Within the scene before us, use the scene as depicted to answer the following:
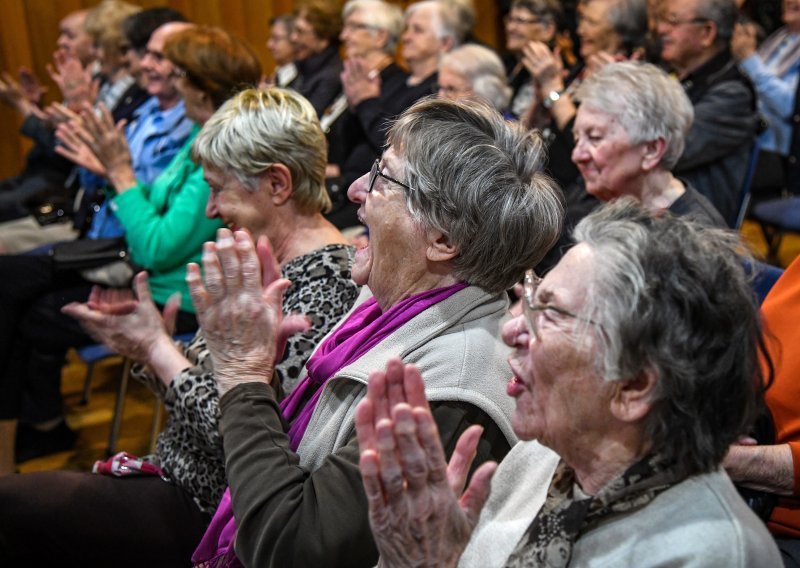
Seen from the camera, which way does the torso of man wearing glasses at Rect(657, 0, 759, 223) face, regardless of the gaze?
to the viewer's left

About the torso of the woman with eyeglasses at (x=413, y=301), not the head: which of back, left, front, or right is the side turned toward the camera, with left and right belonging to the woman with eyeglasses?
left

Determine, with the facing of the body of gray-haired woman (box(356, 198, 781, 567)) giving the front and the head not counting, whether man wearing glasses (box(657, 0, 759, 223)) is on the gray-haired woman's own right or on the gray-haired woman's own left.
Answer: on the gray-haired woman's own right

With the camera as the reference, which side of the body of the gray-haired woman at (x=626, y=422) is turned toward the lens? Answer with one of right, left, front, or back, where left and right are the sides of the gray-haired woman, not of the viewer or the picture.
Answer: left

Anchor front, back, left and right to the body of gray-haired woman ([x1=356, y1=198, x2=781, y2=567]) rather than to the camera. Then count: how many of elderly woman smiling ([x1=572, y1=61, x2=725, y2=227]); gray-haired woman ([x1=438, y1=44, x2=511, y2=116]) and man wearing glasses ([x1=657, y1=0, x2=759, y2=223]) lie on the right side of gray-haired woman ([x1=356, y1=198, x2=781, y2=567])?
3

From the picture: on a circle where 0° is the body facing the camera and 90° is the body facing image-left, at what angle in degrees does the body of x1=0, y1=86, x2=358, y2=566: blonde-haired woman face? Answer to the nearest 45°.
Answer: approximately 90°

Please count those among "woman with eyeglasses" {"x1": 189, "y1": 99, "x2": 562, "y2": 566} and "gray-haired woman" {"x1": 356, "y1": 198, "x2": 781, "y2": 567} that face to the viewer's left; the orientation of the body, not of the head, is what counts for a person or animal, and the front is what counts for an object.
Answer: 2

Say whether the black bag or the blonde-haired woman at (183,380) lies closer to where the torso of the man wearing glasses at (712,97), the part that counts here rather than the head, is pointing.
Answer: the black bag
